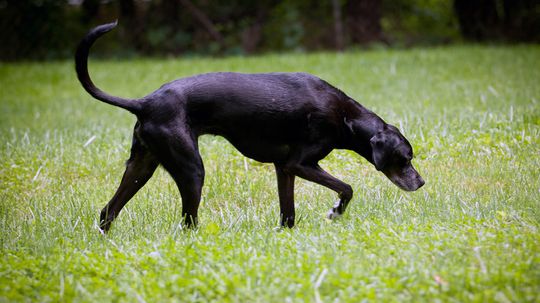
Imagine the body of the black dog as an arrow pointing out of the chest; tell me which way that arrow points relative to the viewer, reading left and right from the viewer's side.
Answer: facing to the right of the viewer
